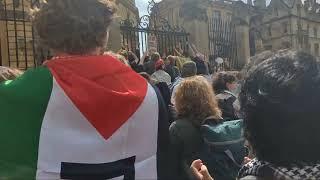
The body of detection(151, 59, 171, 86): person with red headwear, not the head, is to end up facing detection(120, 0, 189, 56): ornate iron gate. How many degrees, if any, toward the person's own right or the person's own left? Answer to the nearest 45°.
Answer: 0° — they already face it

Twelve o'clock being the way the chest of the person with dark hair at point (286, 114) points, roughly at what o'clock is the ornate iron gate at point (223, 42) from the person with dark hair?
The ornate iron gate is roughly at 12 o'clock from the person with dark hair.

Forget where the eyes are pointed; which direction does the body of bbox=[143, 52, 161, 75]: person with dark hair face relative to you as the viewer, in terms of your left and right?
facing away from the viewer

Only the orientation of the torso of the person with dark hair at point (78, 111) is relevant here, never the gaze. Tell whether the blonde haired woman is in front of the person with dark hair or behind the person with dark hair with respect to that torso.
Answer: in front

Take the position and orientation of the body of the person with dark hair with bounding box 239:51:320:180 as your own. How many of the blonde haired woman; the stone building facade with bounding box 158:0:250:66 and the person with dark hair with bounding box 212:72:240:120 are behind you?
0

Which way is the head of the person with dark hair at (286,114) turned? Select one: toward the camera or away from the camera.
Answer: away from the camera

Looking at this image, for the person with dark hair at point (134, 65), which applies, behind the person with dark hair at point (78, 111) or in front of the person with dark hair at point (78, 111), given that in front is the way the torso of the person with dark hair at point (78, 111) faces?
in front

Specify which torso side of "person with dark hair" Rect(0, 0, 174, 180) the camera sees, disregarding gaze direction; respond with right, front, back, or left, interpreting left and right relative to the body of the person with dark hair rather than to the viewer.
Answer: back

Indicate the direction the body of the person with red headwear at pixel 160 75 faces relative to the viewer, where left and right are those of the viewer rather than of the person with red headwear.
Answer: facing away from the viewer

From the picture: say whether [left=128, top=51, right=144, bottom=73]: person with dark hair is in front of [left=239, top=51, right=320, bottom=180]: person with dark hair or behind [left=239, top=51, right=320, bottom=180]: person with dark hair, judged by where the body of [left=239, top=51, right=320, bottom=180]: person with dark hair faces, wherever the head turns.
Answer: in front

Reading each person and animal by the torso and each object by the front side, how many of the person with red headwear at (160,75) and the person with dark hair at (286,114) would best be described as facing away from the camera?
2

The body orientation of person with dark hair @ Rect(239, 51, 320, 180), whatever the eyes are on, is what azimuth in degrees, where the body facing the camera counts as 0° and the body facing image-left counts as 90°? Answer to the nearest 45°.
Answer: approximately 180°

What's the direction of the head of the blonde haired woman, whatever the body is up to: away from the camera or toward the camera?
away from the camera

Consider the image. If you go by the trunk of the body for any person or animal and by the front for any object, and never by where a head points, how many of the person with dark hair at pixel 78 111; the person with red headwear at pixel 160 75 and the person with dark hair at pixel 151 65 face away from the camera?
3

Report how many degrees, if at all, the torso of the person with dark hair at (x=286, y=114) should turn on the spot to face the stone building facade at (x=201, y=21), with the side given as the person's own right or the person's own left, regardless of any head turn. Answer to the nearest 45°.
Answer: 0° — they already face it
